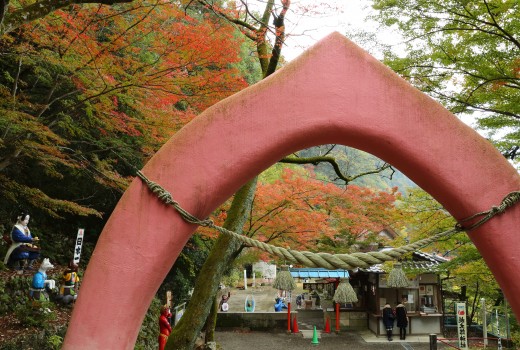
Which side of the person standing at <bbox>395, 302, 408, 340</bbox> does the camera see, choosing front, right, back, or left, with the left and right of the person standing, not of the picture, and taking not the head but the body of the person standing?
back

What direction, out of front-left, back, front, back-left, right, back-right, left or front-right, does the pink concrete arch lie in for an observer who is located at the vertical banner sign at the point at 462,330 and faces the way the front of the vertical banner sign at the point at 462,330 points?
front

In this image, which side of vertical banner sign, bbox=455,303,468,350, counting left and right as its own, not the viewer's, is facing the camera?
front
